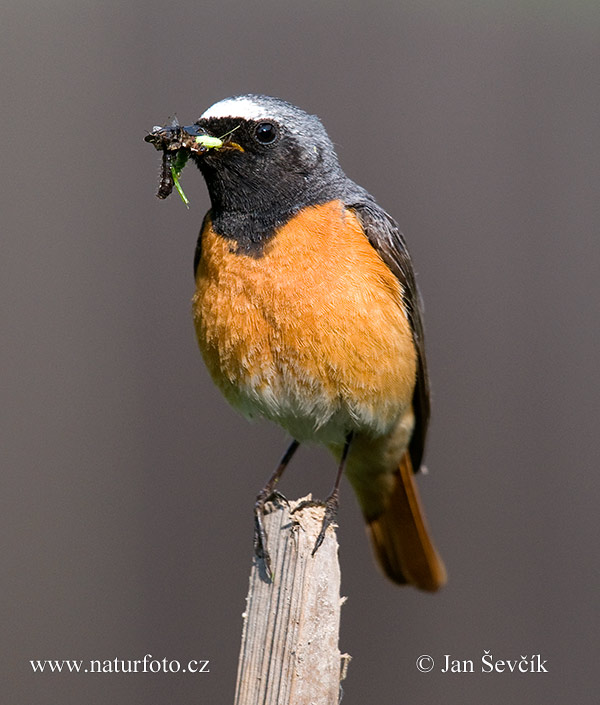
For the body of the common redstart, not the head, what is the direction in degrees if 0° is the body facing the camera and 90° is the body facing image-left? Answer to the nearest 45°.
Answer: approximately 45°
